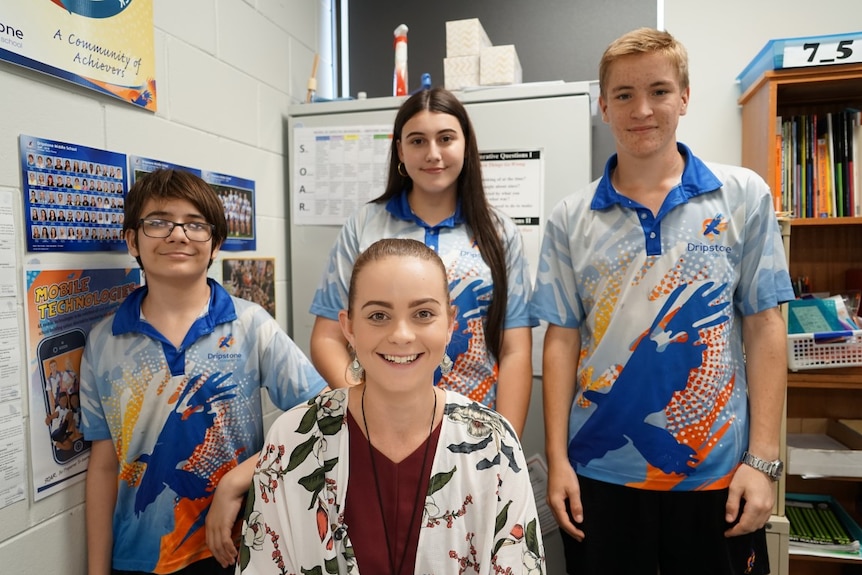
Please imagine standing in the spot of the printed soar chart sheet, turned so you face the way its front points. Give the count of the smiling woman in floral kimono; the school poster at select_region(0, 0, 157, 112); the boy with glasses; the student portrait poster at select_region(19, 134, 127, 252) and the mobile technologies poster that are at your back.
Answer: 0

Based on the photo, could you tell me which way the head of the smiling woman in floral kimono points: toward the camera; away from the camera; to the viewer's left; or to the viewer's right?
toward the camera

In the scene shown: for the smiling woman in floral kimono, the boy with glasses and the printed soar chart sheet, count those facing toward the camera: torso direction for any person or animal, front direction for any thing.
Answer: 3

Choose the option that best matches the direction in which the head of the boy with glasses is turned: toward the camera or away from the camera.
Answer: toward the camera

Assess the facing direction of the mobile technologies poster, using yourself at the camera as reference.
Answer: facing the viewer and to the right of the viewer

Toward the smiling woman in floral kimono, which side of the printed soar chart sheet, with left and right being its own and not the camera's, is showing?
front

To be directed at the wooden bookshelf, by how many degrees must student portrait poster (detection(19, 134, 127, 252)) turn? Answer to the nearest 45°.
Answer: approximately 45° to its left

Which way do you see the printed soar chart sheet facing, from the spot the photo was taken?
facing the viewer

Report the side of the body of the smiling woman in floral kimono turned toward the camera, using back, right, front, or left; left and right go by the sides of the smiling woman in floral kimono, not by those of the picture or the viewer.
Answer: front

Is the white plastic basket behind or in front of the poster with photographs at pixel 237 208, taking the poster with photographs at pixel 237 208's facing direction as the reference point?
in front
